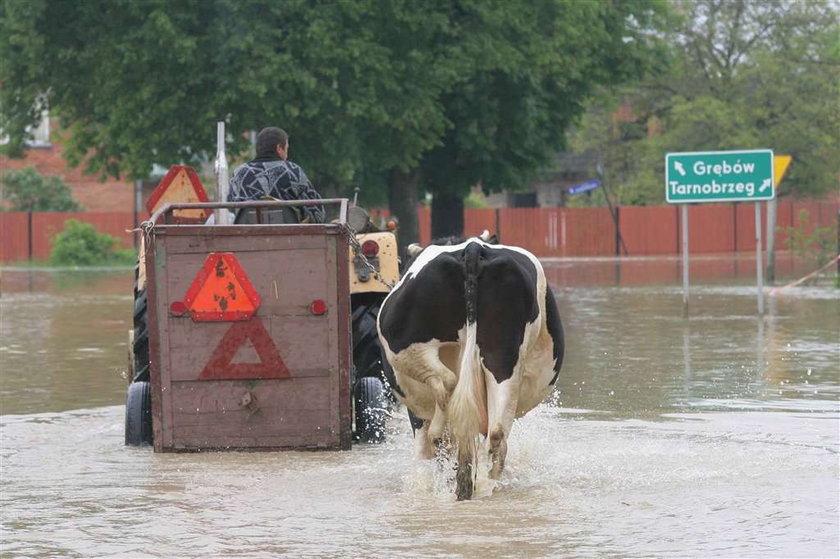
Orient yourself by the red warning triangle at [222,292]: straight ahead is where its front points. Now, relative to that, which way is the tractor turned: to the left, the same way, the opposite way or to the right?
the opposite way

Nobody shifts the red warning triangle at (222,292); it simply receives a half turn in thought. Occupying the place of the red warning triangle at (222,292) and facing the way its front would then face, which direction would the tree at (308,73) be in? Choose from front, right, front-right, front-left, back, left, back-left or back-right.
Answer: front

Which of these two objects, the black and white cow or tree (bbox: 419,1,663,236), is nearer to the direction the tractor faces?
the tree

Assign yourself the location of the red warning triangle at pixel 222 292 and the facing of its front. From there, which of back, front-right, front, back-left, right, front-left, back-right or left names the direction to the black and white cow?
front-left

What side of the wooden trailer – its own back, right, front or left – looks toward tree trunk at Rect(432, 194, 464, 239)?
front

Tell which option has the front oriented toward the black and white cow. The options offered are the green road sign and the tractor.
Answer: the green road sign

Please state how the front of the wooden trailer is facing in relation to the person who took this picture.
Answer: facing away from the viewer

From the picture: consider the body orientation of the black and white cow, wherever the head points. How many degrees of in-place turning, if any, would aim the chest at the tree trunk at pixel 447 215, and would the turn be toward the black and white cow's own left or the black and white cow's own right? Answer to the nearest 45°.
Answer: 0° — it already faces it

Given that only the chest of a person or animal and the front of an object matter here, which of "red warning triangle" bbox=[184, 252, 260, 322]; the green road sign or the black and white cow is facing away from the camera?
the black and white cow

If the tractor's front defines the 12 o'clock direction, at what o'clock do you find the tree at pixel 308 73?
The tree is roughly at 12 o'clock from the tractor.

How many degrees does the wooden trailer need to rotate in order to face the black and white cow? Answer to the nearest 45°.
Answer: approximately 135° to its right

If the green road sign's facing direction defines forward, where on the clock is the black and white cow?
The black and white cow is roughly at 12 o'clock from the green road sign.

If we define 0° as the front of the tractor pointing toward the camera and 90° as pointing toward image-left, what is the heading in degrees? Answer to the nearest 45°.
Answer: approximately 180°

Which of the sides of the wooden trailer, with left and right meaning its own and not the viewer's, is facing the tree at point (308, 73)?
front

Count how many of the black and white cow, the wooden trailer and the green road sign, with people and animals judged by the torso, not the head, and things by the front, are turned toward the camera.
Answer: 1
